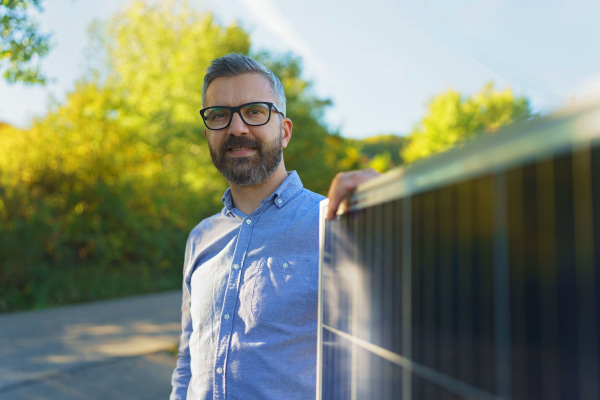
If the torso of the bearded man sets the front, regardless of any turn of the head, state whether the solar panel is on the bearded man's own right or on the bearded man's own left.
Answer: on the bearded man's own left

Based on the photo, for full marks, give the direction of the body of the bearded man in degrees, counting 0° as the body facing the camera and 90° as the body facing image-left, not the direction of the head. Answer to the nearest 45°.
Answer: approximately 45°

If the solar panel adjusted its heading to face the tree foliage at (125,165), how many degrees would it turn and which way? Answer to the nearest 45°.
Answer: approximately 90° to its right

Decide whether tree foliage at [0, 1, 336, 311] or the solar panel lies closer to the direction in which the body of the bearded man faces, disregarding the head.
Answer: the solar panel

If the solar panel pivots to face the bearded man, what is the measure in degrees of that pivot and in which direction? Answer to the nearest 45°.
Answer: approximately 90° to its right

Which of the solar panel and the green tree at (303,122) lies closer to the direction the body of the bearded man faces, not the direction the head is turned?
the solar panel

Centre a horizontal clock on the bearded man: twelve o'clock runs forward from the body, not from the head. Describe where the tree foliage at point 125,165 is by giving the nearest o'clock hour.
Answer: The tree foliage is roughly at 4 o'clock from the bearded man.

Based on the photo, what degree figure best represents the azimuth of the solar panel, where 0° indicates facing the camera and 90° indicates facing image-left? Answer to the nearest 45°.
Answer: approximately 45°

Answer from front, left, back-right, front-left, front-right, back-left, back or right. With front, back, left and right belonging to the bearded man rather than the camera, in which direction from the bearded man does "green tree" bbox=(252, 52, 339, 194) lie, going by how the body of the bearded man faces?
back-right

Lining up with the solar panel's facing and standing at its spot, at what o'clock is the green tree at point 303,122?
The green tree is roughly at 4 o'clock from the solar panel.
